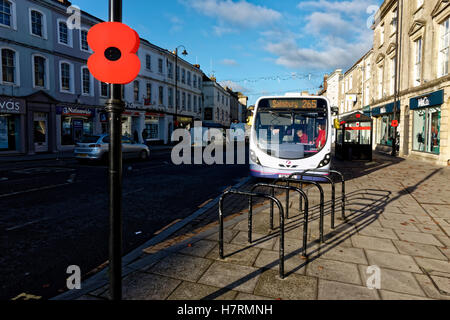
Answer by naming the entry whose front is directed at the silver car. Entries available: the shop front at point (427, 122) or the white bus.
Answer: the shop front

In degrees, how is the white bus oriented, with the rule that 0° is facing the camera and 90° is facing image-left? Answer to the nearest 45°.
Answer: approximately 0°

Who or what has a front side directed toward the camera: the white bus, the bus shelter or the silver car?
the white bus

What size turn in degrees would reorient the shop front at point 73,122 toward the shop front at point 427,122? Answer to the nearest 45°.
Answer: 0° — it already faces it

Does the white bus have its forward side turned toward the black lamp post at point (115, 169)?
yes

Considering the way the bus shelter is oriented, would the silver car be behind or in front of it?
in front

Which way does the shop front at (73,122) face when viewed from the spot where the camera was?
facing the viewer and to the right of the viewer

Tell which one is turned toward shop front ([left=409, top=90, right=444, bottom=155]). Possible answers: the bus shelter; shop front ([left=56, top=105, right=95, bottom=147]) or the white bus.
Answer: shop front ([left=56, top=105, right=95, bottom=147])

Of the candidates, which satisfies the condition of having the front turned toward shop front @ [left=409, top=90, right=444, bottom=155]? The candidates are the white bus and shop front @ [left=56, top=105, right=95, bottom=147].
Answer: shop front @ [left=56, top=105, right=95, bottom=147]

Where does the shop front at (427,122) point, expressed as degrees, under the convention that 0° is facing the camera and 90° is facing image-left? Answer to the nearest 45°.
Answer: approximately 45°

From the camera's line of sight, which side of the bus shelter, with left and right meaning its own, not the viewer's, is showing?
left

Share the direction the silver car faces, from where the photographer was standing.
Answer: facing away from the viewer and to the right of the viewer
